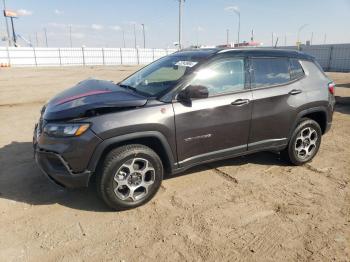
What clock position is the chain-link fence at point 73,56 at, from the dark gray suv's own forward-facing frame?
The chain-link fence is roughly at 4 o'clock from the dark gray suv.

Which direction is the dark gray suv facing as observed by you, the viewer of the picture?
facing the viewer and to the left of the viewer
